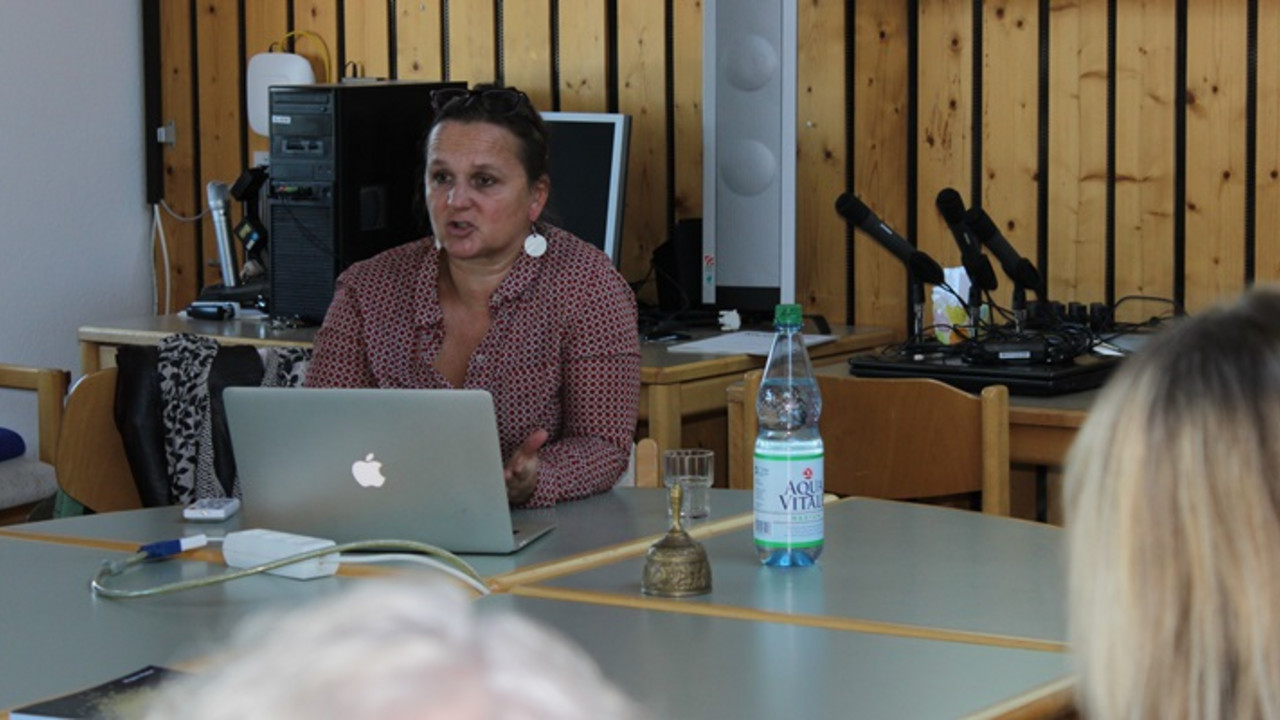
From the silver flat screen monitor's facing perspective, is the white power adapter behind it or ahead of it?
ahead

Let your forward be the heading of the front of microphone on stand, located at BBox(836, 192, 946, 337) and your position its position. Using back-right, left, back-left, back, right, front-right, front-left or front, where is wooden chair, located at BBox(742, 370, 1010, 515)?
left

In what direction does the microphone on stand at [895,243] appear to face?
to the viewer's left

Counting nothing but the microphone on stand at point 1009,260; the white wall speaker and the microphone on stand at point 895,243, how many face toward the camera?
1

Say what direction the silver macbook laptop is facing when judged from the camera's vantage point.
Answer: facing away from the viewer and to the right of the viewer

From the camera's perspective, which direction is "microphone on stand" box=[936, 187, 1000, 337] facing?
to the viewer's left

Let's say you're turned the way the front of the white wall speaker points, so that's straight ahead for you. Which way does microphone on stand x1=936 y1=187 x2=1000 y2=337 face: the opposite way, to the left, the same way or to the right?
to the right

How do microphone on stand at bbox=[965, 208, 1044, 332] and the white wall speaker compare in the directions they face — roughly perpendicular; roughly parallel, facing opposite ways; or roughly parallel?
roughly perpendicular

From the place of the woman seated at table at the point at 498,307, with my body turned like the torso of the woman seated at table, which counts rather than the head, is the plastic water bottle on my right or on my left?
on my left

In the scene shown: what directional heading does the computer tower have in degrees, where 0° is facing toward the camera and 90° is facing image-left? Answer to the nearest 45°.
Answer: approximately 45°

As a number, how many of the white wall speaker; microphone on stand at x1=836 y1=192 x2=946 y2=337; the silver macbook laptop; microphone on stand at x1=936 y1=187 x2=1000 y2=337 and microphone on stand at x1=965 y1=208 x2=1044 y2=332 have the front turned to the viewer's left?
3

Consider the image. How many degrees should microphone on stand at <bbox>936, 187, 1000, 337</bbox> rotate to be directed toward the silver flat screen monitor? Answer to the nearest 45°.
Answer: approximately 45° to its right

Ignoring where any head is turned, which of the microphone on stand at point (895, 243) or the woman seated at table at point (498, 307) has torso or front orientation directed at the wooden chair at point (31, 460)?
the microphone on stand

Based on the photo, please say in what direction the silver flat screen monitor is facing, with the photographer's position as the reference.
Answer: facing the viewer and to the left of the viewer

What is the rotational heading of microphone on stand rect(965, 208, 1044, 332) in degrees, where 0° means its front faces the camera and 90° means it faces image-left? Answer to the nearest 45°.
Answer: approximately 90°
